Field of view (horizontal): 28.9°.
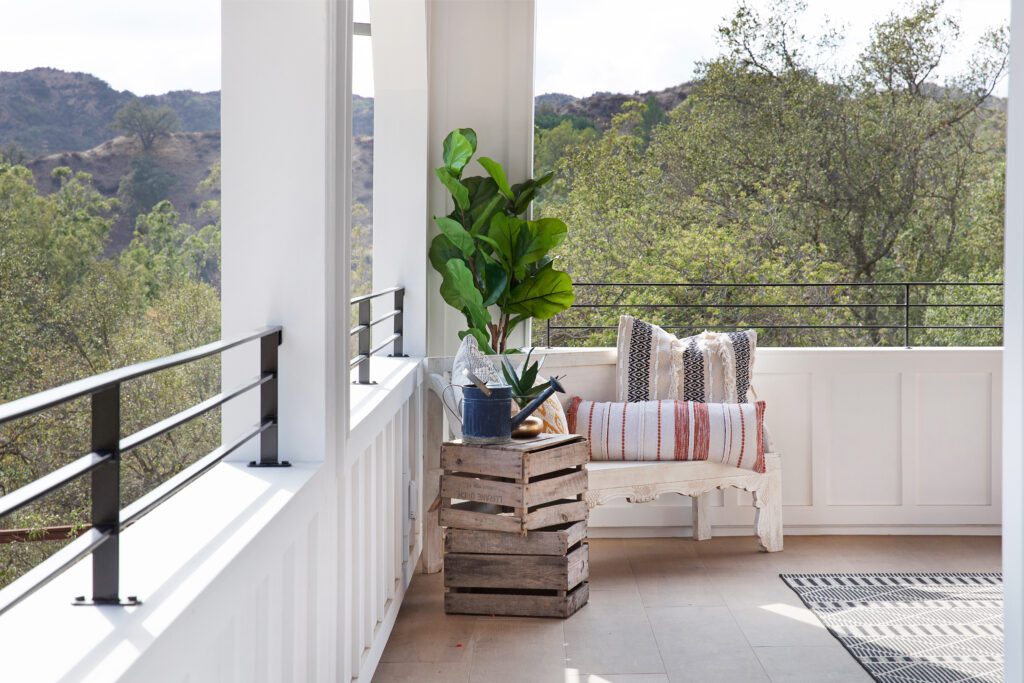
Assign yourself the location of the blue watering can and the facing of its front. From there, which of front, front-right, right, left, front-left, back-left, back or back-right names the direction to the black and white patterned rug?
front

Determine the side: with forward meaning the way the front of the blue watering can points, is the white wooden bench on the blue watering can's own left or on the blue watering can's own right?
on the blue watering can's own left

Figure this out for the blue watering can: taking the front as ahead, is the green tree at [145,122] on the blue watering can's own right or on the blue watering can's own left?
on the blue watering can's own left

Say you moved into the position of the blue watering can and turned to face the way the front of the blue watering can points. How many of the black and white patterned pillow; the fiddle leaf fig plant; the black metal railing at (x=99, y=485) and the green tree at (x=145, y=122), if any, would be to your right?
1

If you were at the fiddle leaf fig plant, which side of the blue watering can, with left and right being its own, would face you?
left

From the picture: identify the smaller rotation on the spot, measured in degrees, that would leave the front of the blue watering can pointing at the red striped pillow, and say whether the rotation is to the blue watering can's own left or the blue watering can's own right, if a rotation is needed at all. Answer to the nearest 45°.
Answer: approximately 45° to the blue watering can's own left

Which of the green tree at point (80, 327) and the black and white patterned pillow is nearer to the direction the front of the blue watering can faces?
the black and white patterned pillow

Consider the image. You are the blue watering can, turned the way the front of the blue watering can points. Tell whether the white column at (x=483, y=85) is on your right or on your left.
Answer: on your left

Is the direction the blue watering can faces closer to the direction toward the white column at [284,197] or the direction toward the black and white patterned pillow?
the black and white patterned pillow

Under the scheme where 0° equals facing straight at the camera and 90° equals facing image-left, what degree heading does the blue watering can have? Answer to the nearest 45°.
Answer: approximately 270°

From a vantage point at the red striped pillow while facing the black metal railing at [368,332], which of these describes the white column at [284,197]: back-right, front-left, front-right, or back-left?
front-left
